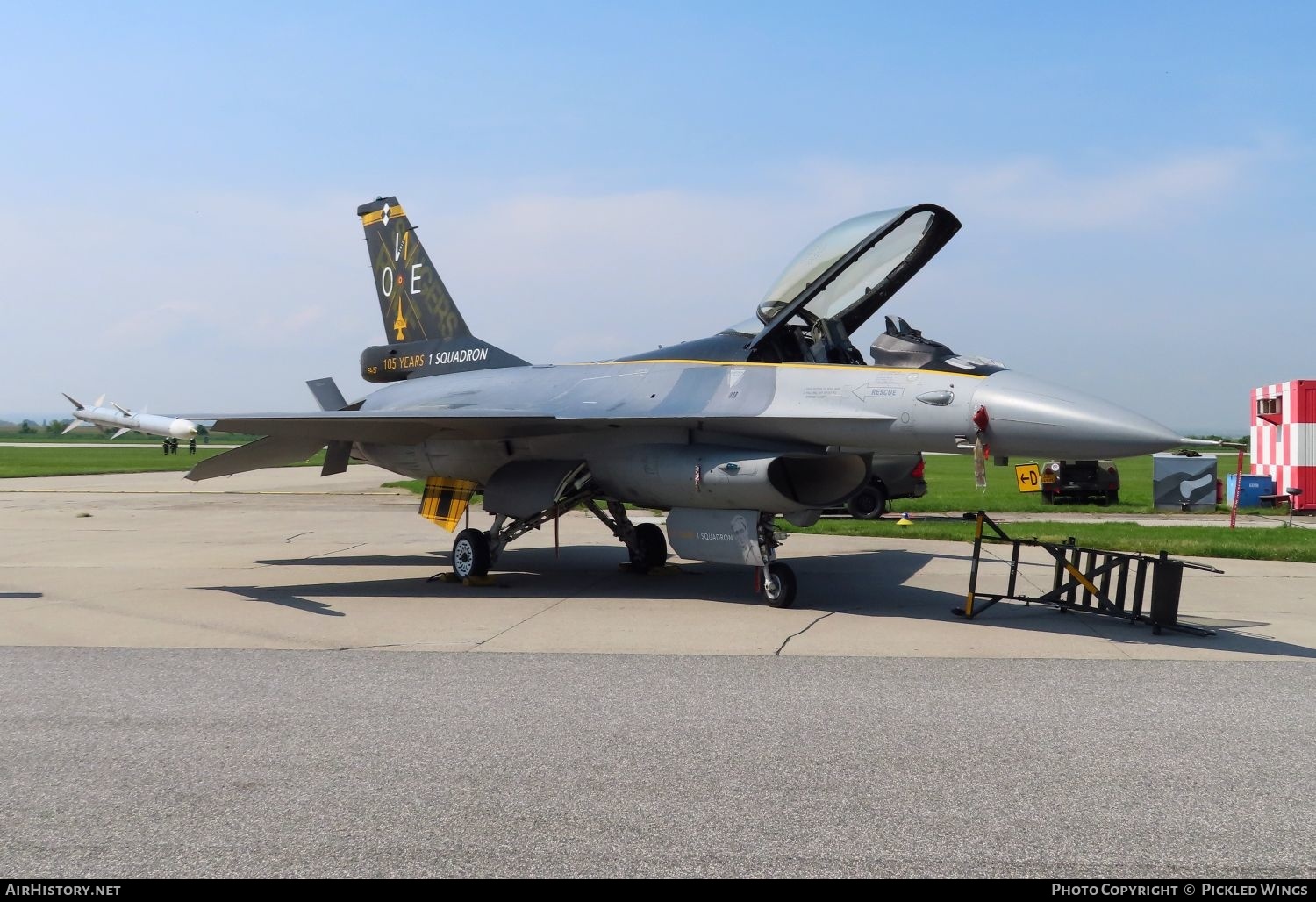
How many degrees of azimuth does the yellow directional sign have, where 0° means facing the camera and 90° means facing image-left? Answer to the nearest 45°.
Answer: approximately 0°

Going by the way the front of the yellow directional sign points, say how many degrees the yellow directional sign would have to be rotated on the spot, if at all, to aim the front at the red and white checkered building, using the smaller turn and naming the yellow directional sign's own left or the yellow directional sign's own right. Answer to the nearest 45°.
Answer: approximately 45° to the yellow directional sign's own left

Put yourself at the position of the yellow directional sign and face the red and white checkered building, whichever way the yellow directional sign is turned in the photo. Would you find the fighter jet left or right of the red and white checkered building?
right

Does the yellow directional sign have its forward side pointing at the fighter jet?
yes
